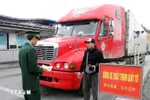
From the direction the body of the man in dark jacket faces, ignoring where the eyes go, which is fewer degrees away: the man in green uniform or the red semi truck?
the man in green uniform

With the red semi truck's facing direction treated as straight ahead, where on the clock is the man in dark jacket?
The man in dark jacket is roughly at 10 o'clock from the red semi truck.

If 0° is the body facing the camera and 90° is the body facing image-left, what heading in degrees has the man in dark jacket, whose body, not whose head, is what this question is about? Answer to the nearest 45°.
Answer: approximately 45°

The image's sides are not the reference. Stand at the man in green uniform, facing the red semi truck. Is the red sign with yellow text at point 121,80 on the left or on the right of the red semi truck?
right

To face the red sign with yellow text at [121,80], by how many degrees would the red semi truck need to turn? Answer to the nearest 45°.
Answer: approximately 90° to its left

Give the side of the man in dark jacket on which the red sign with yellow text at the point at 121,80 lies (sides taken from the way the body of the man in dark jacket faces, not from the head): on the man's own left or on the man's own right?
on the man's own left

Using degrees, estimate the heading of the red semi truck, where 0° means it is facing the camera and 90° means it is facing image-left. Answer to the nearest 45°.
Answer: approximately 45°
